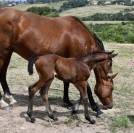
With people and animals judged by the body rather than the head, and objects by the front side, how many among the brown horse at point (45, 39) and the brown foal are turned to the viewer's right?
2

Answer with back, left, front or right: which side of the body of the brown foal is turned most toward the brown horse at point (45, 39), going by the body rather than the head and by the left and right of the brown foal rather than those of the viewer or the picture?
left

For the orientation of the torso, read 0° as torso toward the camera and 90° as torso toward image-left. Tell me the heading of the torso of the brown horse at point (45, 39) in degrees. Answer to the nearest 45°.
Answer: approximately 270°

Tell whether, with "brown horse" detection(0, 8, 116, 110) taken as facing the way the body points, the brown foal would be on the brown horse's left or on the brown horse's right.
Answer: on the brown horse's right

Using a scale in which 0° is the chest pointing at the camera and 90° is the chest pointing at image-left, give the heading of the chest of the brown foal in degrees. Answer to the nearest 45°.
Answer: approximately 270°
